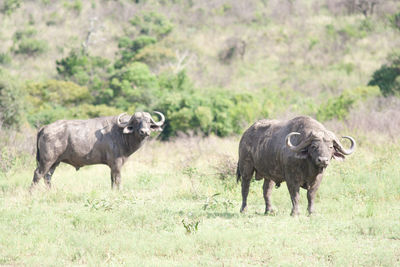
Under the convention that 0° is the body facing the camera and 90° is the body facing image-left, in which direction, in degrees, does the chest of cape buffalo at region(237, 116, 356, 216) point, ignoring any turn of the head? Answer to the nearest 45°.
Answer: approximately 315°

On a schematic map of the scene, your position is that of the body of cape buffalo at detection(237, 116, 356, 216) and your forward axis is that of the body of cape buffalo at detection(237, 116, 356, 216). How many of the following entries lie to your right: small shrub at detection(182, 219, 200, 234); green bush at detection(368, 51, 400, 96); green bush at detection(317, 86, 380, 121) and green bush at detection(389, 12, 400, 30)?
1

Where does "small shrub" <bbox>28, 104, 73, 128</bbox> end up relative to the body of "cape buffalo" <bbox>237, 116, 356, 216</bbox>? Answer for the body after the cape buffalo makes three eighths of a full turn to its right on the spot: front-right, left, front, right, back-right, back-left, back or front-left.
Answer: front-right

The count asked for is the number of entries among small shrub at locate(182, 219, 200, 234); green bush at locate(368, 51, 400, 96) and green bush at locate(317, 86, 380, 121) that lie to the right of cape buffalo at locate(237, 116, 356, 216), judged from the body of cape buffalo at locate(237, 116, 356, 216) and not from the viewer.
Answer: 1

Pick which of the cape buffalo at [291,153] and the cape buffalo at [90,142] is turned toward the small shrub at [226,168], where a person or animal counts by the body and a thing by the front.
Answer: the cape buffalo at [90,142]

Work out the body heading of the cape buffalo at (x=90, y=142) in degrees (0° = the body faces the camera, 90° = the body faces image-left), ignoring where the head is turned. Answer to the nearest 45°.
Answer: approximately 270°

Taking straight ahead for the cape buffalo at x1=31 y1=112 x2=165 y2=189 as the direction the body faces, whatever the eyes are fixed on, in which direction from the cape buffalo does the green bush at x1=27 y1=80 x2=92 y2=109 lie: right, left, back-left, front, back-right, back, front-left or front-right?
left

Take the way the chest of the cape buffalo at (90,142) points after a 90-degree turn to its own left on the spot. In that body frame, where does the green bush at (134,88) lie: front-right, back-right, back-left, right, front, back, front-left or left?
front

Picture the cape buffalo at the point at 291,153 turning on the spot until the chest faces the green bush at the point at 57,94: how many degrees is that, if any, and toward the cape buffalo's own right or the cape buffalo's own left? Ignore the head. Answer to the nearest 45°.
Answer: approximately 180°

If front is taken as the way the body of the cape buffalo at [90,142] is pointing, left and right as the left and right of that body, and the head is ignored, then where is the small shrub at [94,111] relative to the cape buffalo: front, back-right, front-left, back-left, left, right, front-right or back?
left

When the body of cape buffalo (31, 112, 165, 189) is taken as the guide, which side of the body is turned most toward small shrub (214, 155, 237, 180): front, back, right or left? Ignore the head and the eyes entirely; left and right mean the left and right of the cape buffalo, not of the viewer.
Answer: front

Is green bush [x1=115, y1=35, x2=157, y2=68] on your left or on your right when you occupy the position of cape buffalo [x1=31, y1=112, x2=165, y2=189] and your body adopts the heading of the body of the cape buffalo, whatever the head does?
on your left

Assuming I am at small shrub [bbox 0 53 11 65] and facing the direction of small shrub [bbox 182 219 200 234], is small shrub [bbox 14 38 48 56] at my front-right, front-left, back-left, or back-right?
back-left

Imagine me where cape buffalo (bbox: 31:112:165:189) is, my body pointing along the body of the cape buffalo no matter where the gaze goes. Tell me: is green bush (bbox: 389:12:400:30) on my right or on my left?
on my left

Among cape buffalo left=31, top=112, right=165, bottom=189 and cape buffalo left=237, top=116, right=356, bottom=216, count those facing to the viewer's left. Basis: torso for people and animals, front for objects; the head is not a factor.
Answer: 0
